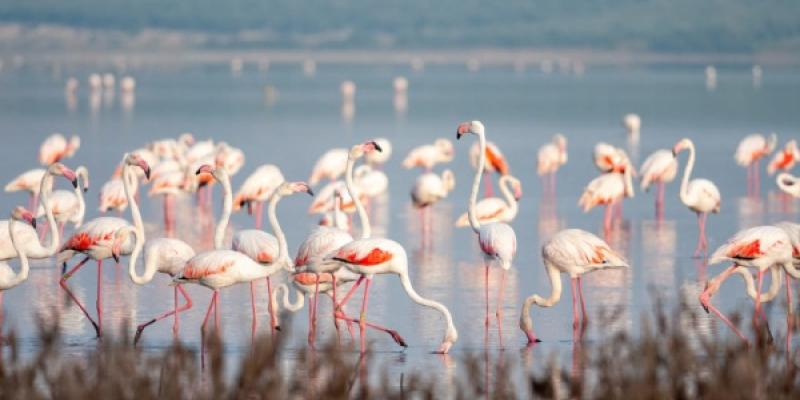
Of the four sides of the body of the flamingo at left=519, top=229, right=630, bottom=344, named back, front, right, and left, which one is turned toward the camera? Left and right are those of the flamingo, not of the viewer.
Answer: left

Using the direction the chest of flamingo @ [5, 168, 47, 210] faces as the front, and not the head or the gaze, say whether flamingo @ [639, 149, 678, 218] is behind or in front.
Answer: in front

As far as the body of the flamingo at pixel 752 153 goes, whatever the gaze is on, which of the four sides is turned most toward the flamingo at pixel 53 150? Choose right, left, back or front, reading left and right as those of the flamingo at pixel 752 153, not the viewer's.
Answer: back

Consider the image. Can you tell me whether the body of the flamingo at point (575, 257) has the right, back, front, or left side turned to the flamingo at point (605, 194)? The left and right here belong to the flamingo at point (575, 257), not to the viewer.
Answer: right

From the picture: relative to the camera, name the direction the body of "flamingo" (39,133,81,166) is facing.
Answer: to the viewer's right

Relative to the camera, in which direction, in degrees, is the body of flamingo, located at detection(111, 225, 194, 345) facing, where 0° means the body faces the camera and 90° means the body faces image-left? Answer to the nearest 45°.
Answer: approximately 90°

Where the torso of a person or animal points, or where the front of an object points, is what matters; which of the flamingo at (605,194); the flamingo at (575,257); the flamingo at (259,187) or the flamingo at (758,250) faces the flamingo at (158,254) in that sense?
the flamingo at (575,257)

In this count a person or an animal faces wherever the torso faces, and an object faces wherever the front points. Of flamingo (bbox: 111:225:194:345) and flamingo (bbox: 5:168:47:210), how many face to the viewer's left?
1

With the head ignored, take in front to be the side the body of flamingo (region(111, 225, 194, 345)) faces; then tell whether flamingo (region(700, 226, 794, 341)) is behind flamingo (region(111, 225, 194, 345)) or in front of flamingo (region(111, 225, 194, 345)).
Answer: behind
